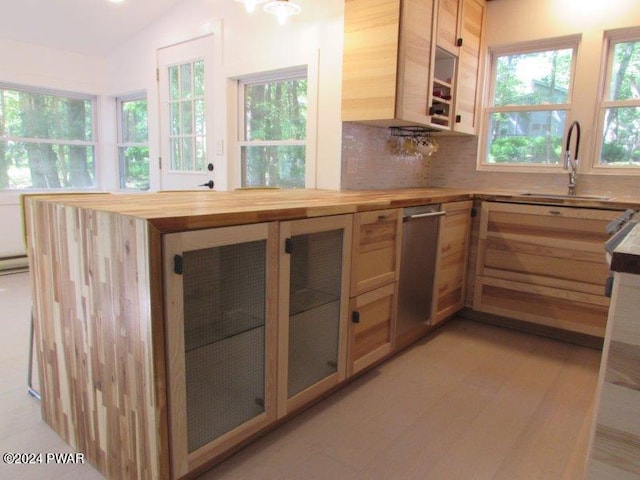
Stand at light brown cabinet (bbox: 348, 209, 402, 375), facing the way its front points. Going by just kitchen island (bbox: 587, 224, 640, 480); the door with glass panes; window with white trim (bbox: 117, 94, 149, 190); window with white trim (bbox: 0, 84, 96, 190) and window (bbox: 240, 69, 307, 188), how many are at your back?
4

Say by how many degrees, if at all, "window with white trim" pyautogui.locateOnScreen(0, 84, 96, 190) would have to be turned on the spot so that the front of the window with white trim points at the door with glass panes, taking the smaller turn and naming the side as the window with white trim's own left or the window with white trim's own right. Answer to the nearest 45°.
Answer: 0° — it already faces it

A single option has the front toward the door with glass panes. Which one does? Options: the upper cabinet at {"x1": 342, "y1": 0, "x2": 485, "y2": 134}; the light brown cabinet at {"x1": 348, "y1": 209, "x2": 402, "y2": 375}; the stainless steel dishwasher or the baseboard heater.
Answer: the baseboard heater

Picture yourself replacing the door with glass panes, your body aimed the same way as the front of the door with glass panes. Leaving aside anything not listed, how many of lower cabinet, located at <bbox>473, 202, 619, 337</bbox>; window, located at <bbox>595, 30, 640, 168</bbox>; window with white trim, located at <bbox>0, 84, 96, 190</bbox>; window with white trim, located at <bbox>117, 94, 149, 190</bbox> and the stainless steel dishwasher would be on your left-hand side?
3

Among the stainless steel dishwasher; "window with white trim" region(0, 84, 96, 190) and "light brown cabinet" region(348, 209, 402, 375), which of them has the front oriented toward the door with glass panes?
the window with white trim

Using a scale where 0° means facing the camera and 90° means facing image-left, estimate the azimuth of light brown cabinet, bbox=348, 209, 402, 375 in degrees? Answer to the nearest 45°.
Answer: approximately 315°

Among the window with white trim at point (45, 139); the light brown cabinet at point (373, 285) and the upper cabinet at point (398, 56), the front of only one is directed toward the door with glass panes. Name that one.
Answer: the window with white trim

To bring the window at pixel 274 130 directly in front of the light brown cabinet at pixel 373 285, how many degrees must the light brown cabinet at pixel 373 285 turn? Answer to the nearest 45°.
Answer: approximately 180°
